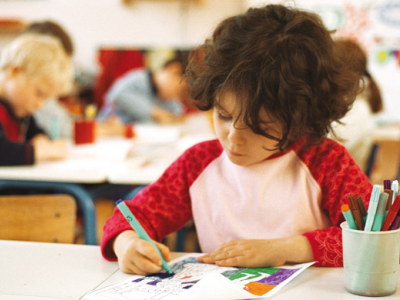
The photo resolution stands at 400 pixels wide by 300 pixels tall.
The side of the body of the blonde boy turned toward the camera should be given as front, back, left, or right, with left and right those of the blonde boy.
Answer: right
